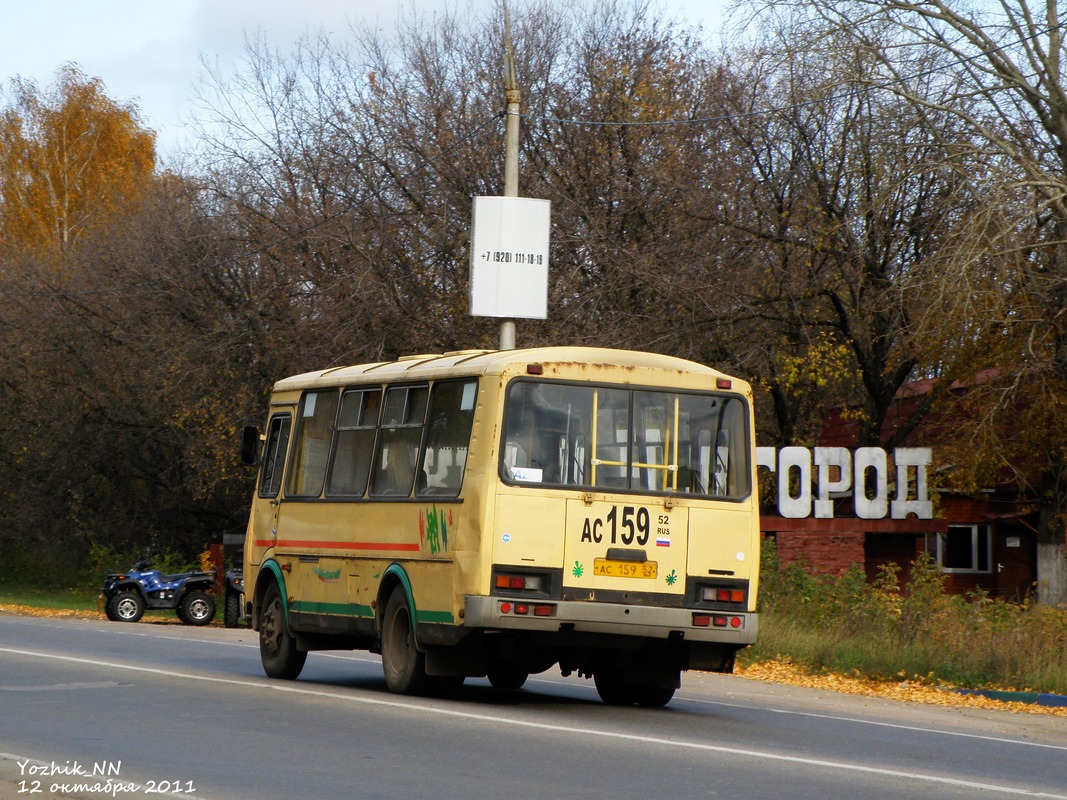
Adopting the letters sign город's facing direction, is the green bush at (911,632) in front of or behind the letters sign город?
in front

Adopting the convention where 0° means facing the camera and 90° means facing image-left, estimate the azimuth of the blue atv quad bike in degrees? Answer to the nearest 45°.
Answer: approximately 90°

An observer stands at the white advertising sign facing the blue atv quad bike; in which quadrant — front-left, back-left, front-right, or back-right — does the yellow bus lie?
back-left

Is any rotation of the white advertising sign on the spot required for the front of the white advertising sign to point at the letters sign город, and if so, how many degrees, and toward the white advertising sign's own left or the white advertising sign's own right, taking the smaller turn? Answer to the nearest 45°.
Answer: approximately 135° to the white advertising sign's own left

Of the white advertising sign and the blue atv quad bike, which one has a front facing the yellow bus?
the white advertising sign

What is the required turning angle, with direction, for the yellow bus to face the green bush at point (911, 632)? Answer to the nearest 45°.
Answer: approximately 90° to its right

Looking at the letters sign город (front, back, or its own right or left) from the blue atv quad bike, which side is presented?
right

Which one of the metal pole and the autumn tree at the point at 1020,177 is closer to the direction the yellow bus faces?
the metal pole

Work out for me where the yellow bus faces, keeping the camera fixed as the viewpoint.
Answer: facing away from the viewer and to the left of the viewer

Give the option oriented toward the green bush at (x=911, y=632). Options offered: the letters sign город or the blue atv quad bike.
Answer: the letters sign город
